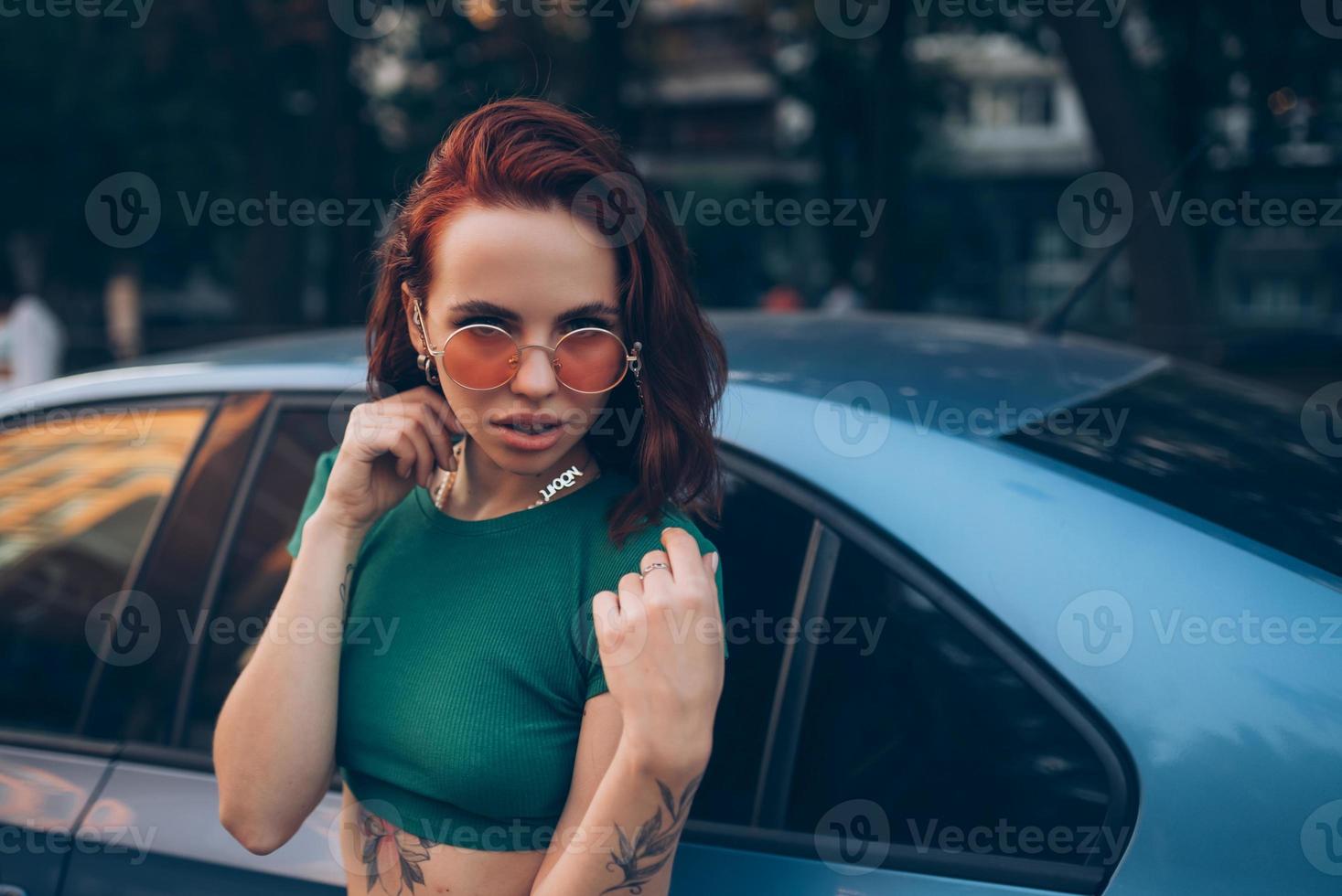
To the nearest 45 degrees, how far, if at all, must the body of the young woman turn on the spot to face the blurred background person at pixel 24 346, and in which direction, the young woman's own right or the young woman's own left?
approximately 180°

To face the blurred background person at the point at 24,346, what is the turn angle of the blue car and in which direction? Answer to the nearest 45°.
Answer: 0° — it already faces them

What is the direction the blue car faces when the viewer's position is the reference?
facing away from the viewer and to the left of the viewer

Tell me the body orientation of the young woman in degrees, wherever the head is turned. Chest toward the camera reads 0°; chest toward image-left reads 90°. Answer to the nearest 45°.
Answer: approximately 0°
